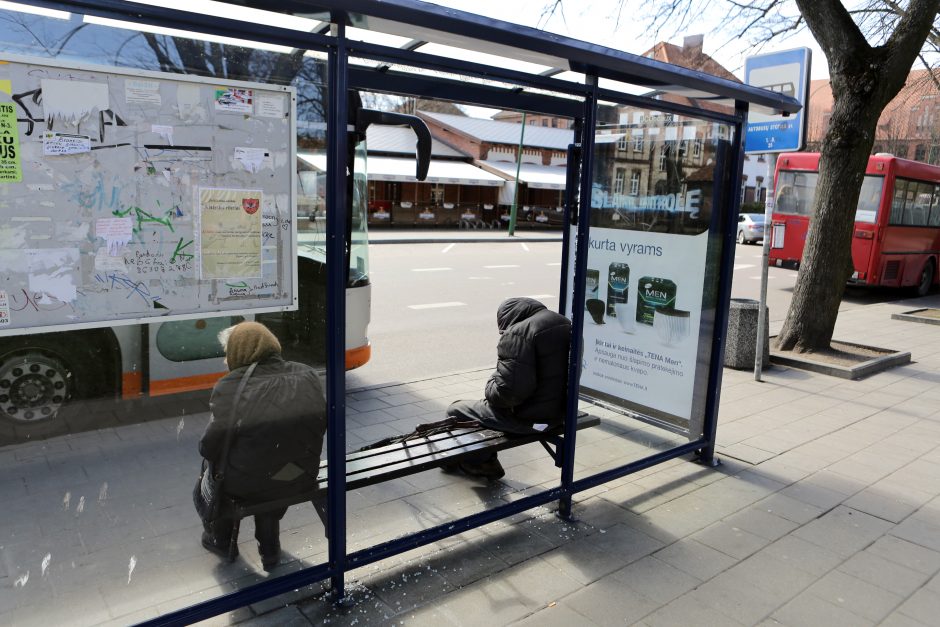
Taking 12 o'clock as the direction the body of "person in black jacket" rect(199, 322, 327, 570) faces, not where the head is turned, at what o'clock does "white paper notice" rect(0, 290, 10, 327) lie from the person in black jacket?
The white paper notice is roughly at 8 o'clock from the person in black jacket.

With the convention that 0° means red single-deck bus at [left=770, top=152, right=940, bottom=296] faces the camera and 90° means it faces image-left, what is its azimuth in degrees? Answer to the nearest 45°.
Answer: approximately 225°

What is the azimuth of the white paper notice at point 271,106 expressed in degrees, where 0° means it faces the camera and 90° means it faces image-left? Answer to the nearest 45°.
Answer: approximately 0°

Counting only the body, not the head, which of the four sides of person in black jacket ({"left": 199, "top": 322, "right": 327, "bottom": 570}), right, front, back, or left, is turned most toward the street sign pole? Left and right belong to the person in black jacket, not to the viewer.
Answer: right
